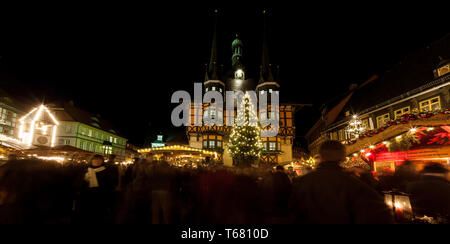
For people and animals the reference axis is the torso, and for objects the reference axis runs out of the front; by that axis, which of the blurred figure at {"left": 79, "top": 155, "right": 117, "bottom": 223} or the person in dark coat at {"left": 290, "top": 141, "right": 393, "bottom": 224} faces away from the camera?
the person in dark coat

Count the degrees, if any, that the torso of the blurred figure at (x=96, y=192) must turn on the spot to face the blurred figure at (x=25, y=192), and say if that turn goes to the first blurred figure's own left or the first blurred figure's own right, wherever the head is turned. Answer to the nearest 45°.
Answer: approximately 90° to the first blurred figure's own right

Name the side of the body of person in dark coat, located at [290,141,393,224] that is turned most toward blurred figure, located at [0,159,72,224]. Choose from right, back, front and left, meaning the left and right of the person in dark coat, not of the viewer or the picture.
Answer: left

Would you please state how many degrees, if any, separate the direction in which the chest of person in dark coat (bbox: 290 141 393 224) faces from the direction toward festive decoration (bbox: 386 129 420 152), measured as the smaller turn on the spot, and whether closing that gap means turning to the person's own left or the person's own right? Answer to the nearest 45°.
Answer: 0° — they already face it

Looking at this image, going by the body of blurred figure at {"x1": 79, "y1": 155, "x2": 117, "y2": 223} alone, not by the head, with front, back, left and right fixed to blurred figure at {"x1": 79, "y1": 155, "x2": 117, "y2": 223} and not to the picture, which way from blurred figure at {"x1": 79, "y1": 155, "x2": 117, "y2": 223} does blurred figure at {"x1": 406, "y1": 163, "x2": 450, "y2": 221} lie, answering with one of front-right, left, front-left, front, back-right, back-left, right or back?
left

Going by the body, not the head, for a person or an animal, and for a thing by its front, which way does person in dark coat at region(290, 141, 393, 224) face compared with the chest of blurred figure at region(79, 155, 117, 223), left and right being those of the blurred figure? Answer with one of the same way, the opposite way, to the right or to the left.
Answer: the opposite way

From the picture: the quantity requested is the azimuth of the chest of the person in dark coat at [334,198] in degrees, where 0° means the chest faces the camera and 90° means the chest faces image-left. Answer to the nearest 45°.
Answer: approximately 180°

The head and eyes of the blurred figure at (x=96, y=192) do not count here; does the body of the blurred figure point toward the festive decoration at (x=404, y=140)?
no

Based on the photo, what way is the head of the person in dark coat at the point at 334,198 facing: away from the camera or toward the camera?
away from the camera

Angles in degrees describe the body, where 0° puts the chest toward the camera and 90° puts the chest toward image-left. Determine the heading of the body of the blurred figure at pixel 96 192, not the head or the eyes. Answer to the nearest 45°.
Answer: approximately 45°
